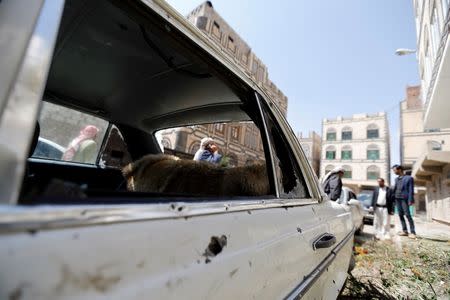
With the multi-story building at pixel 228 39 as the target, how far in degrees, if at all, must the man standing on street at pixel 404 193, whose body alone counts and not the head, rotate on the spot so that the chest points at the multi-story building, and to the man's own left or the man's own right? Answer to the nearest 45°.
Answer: approximately 90° to the man's own right

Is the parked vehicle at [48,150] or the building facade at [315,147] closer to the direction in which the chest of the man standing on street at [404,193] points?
the parked vehicle

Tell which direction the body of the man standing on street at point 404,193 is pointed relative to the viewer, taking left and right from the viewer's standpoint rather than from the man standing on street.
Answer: facing the viewer and to the left of the viewer
